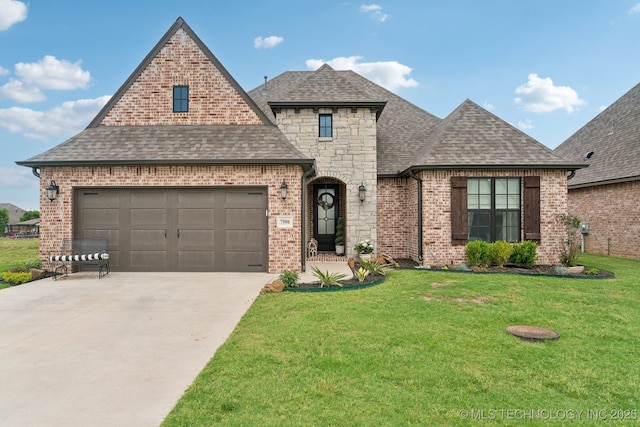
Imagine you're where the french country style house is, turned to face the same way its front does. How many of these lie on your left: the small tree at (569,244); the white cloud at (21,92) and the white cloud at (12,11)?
1

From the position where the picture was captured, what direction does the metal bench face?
facing the viewer

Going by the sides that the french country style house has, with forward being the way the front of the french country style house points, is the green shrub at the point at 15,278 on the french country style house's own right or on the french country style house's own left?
on the french country style house's own right

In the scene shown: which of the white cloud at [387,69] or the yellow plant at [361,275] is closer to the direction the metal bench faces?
the yellow plant

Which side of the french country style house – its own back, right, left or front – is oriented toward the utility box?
left

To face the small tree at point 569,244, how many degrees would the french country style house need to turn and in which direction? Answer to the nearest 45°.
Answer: approximately 90° to its left

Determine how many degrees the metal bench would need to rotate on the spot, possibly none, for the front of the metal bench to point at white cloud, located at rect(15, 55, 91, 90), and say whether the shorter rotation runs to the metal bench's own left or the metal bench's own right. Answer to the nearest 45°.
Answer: approximately 180°

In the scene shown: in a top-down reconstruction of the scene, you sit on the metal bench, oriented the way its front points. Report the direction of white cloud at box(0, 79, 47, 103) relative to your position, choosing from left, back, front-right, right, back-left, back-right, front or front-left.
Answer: back

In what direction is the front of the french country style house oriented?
toward the camera

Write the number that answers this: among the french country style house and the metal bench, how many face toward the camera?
2

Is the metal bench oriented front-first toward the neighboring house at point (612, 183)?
no

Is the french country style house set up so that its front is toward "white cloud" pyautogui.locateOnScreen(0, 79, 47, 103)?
no
